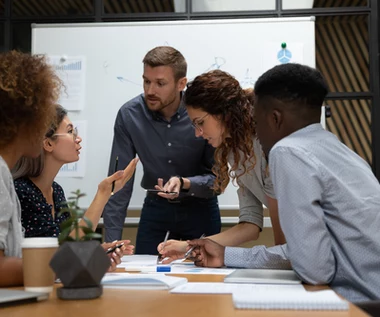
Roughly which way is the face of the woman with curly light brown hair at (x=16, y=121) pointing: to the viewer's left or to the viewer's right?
to the viewer's right

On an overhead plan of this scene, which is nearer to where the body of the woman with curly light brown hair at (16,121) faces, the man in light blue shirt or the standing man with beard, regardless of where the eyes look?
the standing man with beard

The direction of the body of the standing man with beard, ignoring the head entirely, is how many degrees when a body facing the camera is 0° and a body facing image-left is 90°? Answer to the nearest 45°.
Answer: approximately 0°

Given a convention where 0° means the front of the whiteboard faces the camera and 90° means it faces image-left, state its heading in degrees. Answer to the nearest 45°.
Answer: approximately 0°

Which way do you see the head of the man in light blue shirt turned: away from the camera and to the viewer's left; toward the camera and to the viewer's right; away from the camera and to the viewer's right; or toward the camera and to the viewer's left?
away from the camera and to the viewer's left

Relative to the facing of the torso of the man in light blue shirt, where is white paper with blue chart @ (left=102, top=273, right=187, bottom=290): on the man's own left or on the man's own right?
on the man's own left

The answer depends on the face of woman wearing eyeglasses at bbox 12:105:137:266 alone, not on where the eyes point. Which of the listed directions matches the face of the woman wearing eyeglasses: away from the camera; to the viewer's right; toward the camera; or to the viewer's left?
to the viewer's right
